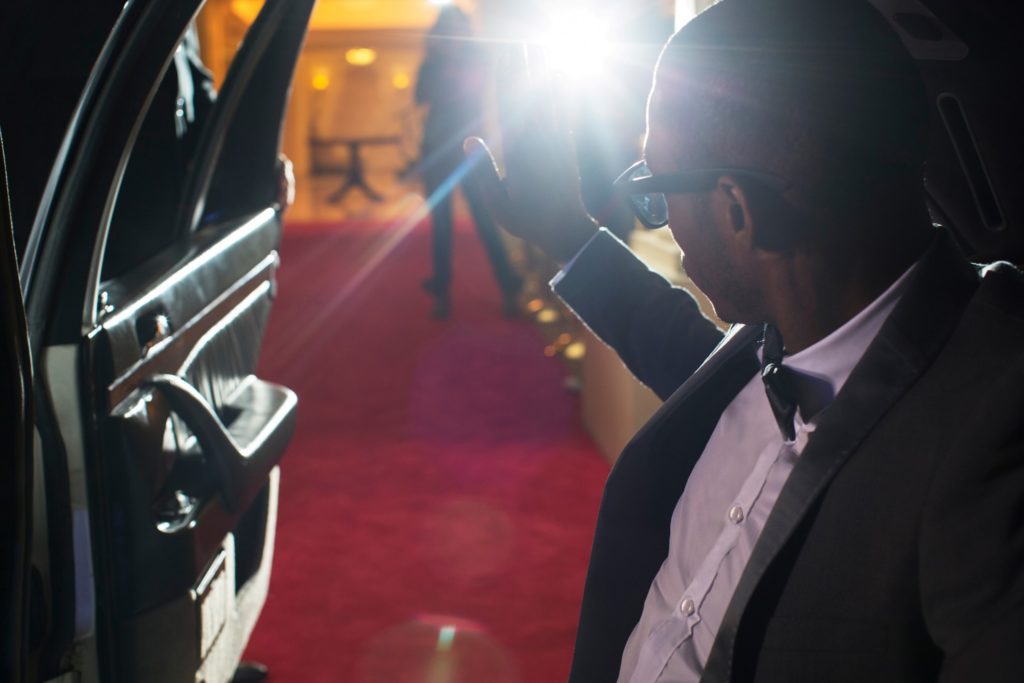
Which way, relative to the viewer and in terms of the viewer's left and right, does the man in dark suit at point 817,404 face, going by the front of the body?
facing the viewer and to the left of the viewer

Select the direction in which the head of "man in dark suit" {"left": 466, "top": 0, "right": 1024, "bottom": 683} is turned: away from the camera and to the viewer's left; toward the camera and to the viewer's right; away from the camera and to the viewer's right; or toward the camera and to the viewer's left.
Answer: away from the camera and to the viewer's left
